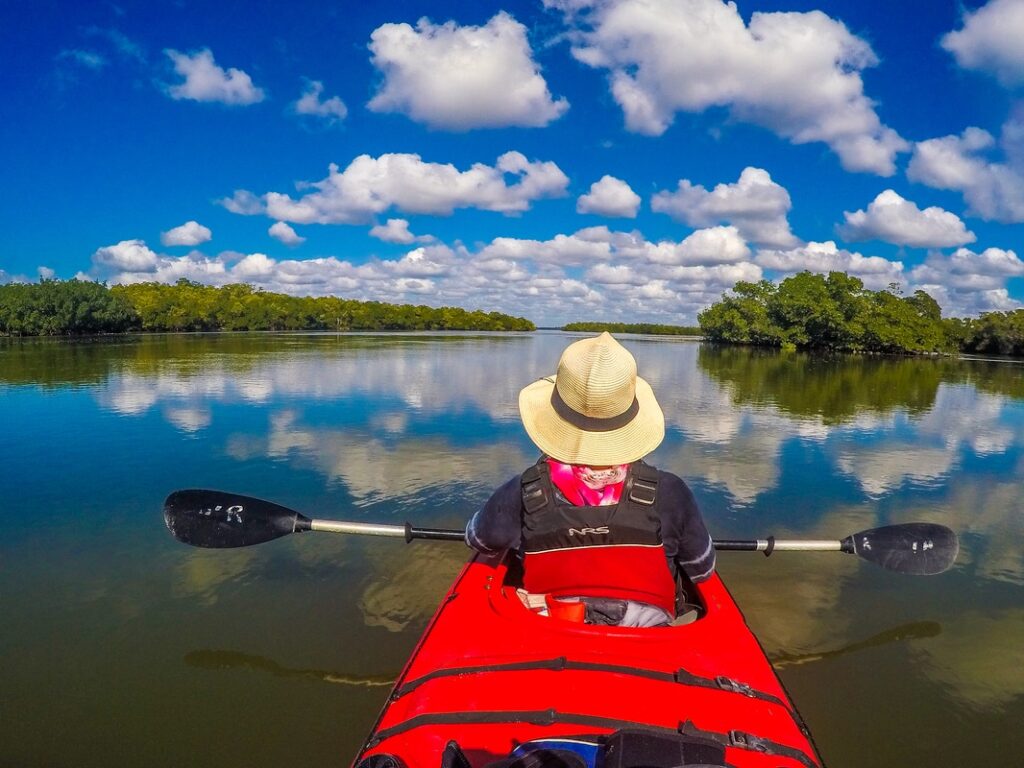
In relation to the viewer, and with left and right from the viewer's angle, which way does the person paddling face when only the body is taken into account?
facing away from the viewer

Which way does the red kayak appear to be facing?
away from the camera
